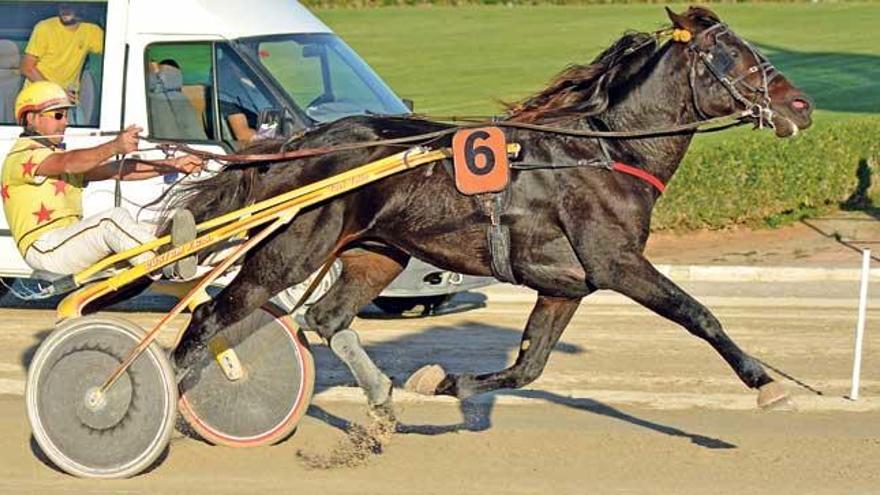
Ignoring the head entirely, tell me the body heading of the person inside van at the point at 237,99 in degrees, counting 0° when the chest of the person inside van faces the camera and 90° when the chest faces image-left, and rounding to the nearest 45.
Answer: approximately 315°

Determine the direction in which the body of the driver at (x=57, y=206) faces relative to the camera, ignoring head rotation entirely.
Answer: to the viewer's right

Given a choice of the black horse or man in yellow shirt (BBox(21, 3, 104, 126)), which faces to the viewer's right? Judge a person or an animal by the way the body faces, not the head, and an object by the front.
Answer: the black horse

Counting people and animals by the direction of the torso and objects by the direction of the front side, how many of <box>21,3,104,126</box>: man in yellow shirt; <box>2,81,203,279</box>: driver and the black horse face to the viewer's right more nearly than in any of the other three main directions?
2

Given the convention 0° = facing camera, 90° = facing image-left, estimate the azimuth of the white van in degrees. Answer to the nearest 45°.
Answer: approximately 315°

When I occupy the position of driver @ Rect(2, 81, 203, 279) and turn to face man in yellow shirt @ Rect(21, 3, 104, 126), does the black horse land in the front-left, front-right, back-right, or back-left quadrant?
back-right

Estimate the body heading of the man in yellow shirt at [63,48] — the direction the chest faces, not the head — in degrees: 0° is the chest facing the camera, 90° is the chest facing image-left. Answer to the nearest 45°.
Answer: approximately 0°

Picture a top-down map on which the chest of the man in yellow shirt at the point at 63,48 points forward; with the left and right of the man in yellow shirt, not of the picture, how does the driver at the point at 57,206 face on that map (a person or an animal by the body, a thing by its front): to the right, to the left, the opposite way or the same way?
to the left

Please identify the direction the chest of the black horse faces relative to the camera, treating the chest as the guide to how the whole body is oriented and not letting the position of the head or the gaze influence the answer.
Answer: to the viewer's right
